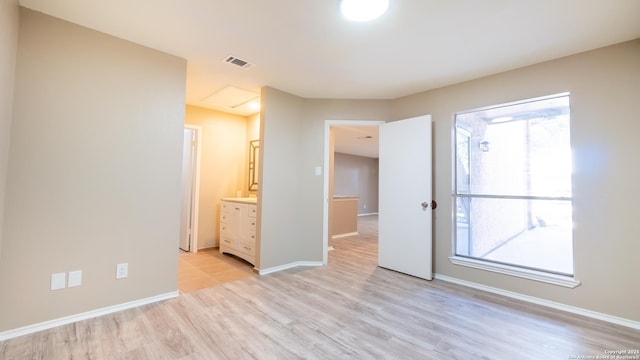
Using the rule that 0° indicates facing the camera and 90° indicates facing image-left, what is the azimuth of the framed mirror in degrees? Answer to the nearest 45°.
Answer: approximately 45°

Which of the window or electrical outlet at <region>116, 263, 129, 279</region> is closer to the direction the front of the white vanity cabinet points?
the electrical outlet

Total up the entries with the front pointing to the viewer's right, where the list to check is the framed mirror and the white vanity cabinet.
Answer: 0

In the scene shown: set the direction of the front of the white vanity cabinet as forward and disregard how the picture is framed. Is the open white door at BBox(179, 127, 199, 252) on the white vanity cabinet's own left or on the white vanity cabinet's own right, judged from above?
on the white vanity cabinet's own right

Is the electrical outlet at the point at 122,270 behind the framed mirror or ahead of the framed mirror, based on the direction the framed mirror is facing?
ahead

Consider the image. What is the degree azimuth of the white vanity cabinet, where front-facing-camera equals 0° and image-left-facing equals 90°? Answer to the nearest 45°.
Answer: approximately 45°

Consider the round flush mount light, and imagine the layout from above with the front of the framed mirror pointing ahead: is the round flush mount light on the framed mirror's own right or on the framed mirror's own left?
on the framed mirror's own left
